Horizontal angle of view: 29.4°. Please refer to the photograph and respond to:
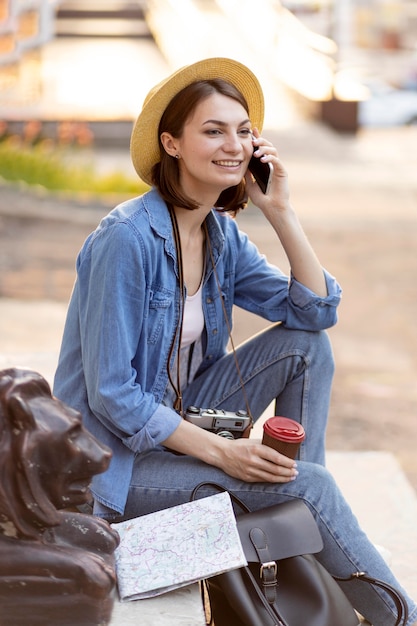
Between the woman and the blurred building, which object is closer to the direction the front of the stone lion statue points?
the woman

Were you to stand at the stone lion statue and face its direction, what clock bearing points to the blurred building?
The blurred building is roughly at 9 o'clock from the stone lion statue.

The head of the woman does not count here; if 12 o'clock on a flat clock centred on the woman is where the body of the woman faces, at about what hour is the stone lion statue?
The stone lion statue is roughly at 2 o'clock from the woman.

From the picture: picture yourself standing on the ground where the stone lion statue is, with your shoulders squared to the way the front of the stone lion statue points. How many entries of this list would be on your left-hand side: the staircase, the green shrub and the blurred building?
3

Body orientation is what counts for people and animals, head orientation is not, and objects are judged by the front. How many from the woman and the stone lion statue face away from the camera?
0

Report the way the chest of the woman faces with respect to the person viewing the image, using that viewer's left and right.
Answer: facing the viewer and to the right of the viewer

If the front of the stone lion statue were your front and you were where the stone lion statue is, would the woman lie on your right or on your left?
on your left

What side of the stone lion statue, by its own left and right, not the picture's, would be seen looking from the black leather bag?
front

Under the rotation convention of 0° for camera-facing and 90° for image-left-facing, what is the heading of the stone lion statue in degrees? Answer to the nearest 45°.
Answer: approximately 270°
